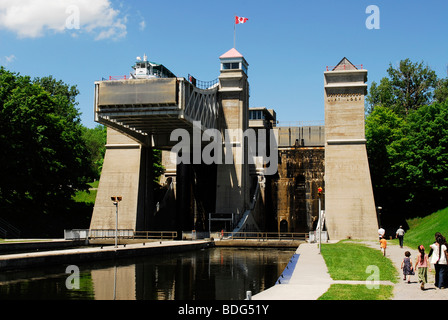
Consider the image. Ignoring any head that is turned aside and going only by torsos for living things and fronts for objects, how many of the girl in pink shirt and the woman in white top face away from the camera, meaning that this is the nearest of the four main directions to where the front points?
2

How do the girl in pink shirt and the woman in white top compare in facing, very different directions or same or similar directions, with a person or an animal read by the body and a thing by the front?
same or similar directions

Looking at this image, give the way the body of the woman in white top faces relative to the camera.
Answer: away from the camera

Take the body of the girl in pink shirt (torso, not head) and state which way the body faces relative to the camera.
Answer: away from the camera
